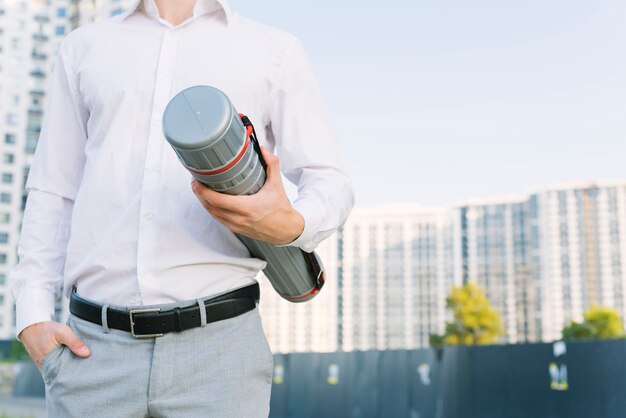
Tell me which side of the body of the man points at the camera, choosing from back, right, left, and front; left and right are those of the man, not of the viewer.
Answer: front

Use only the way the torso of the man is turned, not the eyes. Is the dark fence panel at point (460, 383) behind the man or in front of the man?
behind
